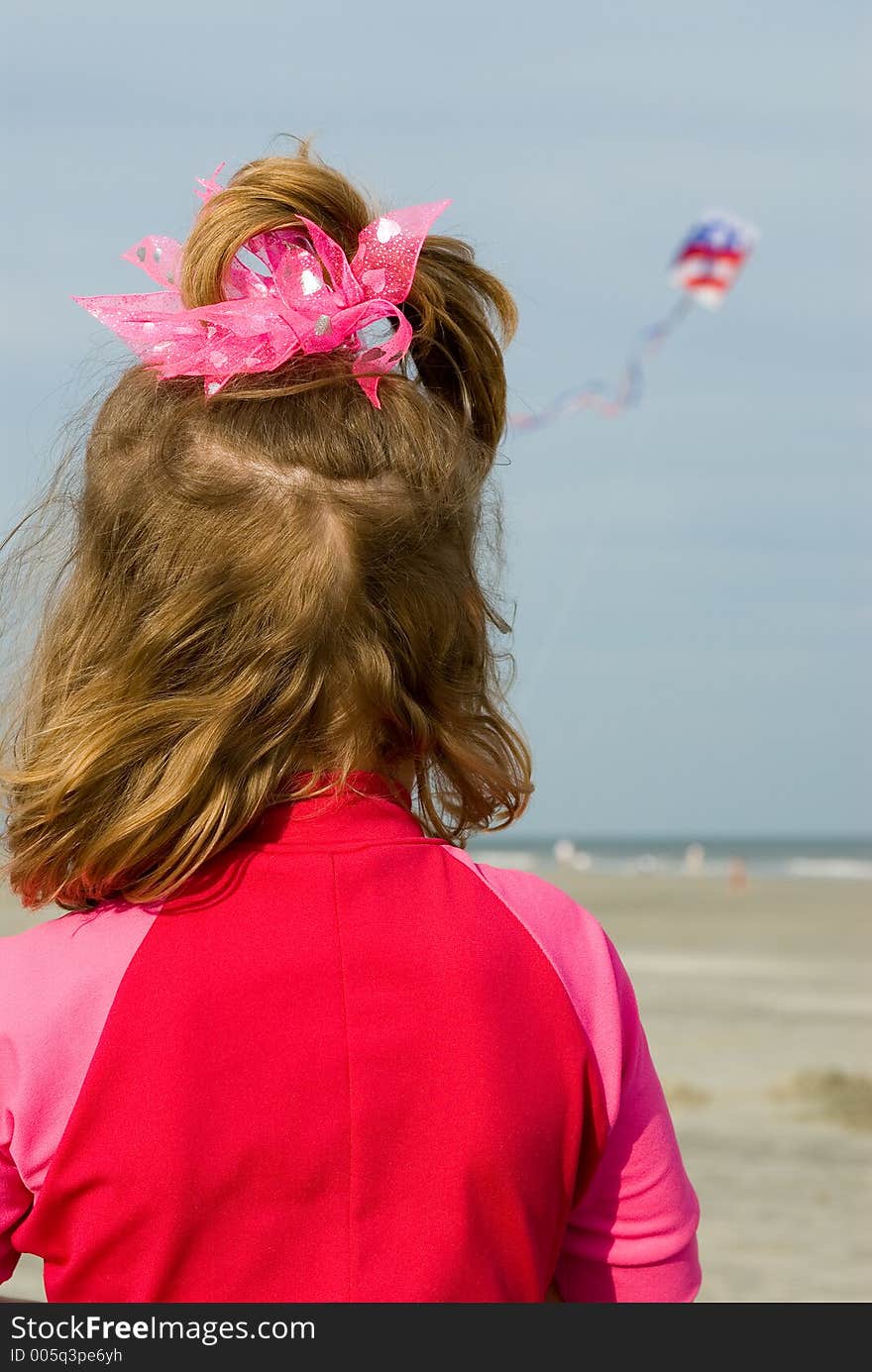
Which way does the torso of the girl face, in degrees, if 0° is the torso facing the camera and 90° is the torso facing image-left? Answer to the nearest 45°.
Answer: approximately 180°

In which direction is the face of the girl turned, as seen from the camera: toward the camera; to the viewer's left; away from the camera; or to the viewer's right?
away from the camera
